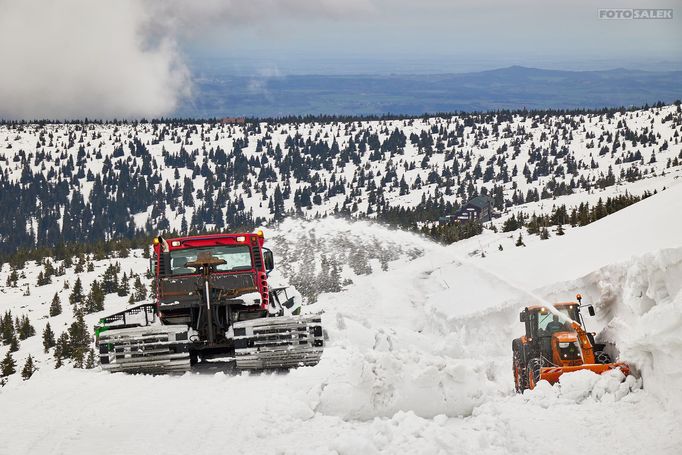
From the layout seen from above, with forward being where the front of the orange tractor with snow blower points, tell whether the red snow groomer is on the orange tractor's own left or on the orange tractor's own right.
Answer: on the orange tractor's own right
